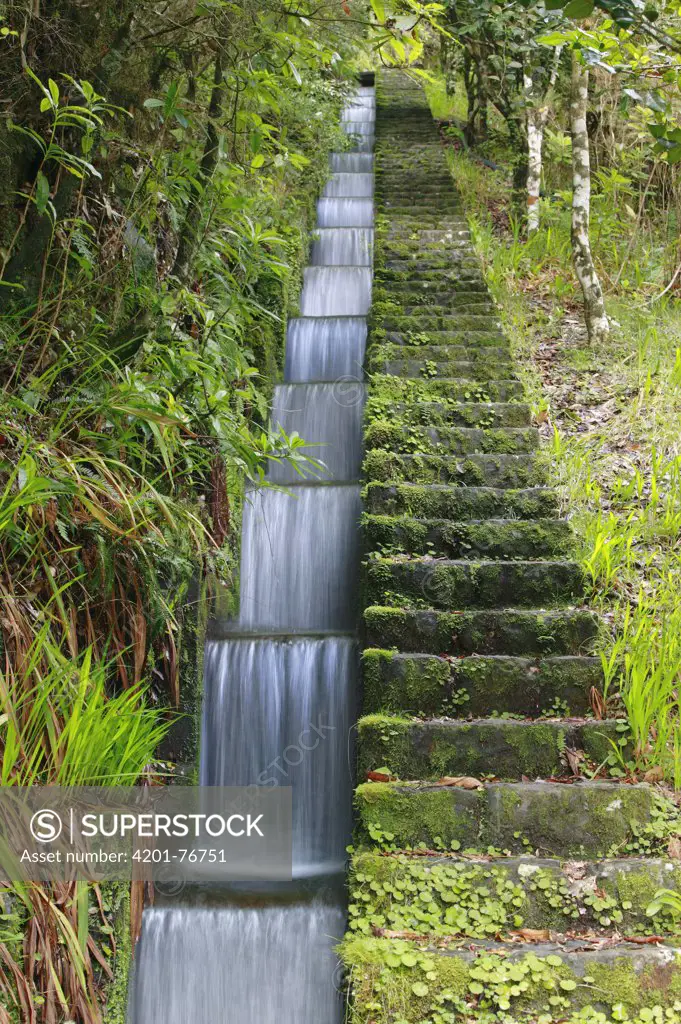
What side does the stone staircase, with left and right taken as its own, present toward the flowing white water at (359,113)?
back

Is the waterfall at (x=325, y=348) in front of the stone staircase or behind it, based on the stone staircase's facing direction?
behind

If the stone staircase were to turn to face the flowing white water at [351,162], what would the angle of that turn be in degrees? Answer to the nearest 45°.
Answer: approximately 180°

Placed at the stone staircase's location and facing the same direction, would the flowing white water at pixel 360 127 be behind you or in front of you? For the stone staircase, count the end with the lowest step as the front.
behind

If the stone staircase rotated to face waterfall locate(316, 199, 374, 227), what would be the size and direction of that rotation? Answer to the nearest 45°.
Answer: approximately 180°

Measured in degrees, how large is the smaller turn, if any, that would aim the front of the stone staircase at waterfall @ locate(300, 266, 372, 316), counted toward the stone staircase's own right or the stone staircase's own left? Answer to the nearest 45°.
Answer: approximately 180°

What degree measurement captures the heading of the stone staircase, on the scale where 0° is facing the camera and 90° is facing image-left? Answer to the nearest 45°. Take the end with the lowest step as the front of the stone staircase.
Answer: approximately 0°
